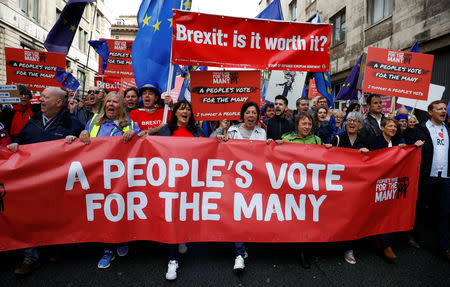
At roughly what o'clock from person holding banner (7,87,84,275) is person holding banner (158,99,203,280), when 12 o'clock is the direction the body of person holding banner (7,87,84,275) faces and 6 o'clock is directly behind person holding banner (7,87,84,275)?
person holding banner (158,99,203,280) is roughly at 8 o'clock from person holding banner (7,87,84,275).

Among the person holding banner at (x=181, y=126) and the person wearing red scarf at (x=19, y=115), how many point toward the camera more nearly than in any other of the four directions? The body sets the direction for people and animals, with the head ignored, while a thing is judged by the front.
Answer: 2

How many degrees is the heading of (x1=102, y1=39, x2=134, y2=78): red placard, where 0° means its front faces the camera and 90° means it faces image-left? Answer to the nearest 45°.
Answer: approximately 0°

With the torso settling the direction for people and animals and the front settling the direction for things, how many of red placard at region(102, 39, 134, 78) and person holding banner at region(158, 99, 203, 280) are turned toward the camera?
2

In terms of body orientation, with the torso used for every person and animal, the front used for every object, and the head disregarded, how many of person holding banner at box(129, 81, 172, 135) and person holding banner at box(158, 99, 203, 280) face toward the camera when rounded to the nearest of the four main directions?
2

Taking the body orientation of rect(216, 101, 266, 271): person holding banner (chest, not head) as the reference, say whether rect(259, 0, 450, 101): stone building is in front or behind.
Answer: behind

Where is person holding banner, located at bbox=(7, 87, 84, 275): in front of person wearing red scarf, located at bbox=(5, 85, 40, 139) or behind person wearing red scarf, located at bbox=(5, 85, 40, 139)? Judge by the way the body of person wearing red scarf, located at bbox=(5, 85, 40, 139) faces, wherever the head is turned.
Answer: in front

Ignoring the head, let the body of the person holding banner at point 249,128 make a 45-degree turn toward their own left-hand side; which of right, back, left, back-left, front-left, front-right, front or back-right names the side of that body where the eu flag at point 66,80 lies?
back

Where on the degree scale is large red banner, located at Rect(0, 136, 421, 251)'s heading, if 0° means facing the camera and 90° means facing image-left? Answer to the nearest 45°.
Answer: approximately 0°

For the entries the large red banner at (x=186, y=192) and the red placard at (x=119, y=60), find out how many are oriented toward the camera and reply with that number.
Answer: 2

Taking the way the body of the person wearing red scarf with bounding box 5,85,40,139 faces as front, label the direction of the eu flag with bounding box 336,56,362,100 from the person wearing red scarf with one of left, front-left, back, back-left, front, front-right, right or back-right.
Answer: left

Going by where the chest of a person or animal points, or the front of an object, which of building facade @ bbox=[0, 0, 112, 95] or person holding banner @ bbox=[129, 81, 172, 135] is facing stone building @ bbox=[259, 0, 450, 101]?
the building facade
